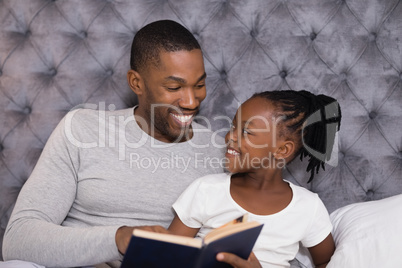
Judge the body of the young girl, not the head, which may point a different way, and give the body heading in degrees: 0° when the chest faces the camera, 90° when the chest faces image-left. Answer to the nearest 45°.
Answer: approximately 0°
